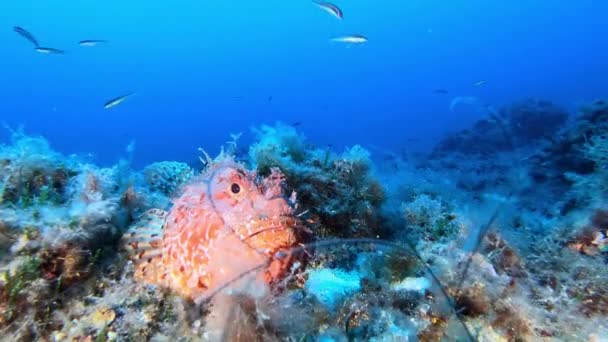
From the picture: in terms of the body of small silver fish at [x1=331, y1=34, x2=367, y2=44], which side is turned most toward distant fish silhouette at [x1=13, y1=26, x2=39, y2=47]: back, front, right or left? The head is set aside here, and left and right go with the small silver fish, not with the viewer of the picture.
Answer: back

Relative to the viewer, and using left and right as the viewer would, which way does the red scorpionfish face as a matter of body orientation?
facing the viewer and to the right of the viewer

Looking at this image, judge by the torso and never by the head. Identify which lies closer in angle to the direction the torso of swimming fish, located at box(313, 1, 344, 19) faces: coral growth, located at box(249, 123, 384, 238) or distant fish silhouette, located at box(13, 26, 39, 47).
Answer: the coral growth

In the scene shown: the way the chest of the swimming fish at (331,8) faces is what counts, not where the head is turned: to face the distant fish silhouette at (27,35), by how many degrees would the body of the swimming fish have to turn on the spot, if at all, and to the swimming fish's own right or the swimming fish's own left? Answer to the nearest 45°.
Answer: approximately 180°

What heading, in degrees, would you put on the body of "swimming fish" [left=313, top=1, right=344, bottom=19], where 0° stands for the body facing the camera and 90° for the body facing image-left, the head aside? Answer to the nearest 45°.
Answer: approximately 270°

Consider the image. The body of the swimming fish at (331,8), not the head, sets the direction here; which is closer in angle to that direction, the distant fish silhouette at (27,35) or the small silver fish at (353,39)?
the small silver fish

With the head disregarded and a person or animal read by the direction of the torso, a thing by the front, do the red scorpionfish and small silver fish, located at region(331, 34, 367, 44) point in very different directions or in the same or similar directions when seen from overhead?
same or similar directions

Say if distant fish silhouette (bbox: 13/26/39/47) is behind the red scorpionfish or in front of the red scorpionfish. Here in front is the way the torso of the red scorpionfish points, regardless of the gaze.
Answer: behind

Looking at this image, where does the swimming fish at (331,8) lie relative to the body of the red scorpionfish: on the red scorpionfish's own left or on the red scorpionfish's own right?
on the red scorpionfish's own left

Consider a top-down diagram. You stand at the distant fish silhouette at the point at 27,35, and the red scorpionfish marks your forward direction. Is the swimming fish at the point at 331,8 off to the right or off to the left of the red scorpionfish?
left

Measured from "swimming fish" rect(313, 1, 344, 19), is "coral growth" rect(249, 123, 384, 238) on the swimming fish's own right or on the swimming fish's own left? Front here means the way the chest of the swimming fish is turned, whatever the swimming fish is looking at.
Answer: on the swimming fish's own right

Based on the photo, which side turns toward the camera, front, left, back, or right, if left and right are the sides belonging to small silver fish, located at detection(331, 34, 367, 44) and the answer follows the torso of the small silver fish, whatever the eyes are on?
right
